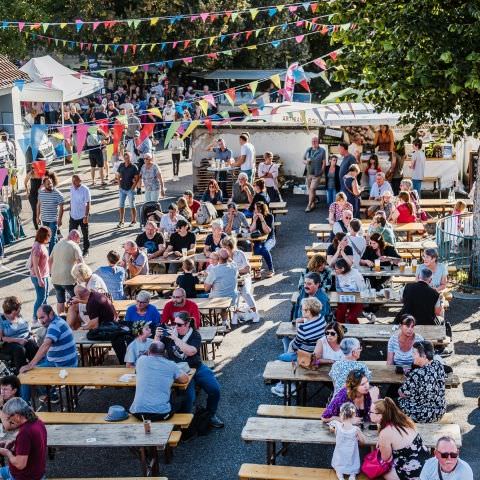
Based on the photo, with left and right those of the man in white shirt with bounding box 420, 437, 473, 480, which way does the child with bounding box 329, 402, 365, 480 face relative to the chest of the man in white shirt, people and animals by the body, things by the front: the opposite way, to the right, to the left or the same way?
the opposite way

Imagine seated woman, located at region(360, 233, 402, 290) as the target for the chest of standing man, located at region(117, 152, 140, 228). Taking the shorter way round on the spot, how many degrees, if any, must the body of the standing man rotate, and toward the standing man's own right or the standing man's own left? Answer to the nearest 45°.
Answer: approximately 45° to the standing man's own left

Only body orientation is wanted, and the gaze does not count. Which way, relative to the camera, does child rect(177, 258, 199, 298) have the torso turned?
away from the camera

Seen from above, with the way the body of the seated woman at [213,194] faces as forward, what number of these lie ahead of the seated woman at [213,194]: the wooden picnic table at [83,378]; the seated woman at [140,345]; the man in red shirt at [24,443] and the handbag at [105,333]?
4

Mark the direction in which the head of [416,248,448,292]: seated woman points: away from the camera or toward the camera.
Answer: toward the camera

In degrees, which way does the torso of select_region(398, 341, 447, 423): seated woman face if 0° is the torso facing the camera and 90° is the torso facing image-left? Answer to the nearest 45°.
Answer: approximately 135°

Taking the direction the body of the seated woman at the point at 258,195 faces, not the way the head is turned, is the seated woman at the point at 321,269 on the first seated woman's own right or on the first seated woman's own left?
on the first seated woman's own left

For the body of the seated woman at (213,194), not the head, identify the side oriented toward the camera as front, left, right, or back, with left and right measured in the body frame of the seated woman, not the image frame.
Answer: front

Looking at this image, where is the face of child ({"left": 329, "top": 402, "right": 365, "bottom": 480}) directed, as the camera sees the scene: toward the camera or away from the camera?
away from the camera

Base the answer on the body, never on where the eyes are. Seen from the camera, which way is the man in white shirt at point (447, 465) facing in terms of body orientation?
toward the camera

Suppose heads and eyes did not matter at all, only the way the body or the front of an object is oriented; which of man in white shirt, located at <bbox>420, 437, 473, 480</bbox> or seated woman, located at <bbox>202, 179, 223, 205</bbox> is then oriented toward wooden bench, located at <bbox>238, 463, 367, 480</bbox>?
the seated woman

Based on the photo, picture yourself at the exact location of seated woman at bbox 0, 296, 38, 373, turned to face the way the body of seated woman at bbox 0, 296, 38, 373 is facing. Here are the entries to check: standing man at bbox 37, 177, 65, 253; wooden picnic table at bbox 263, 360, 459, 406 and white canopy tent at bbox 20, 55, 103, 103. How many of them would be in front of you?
1

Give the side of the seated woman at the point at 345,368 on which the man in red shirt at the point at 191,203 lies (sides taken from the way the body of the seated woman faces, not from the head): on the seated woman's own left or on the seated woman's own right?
on the seated woman's own left

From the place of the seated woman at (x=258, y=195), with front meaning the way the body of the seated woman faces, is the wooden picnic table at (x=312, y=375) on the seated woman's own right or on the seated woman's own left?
on the seated woman's own left

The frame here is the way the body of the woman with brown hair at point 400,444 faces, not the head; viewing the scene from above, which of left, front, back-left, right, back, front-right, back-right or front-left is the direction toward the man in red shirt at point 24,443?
front-left
